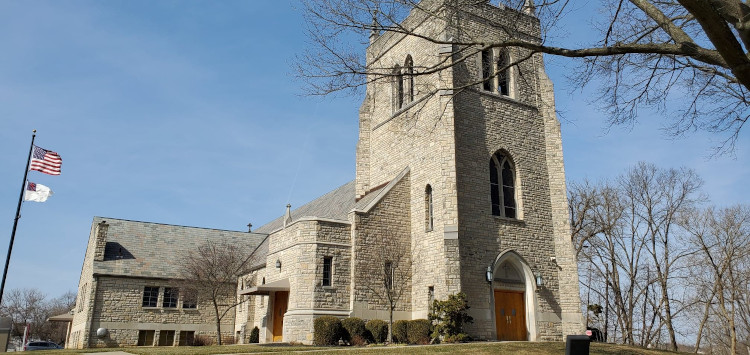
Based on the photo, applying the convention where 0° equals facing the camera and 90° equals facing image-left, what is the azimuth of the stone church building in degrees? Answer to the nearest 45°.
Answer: approximately 315°
